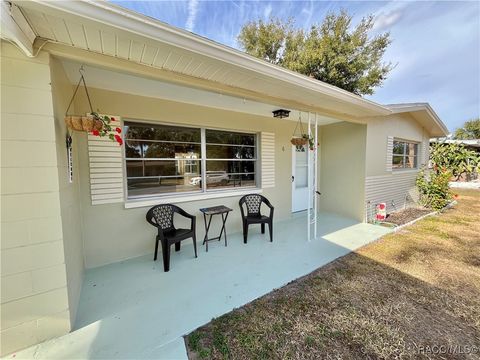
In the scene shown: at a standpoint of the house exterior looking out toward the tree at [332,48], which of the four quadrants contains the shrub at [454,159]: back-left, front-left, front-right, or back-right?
front-right

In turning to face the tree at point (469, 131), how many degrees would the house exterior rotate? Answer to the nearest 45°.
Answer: approximately 90° to its left

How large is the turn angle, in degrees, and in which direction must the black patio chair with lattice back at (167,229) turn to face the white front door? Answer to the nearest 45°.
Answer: approximately 90° to its left

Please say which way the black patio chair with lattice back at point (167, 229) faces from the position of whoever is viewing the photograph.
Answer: facing the viewer and to the right of the viewer

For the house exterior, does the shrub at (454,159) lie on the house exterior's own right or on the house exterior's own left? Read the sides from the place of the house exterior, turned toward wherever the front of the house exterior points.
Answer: on the house exterior's own left
